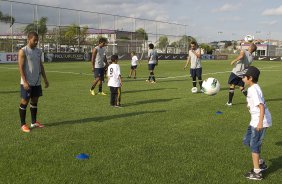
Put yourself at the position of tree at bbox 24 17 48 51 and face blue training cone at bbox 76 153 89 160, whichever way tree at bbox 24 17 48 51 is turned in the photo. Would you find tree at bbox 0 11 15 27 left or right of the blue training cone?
right

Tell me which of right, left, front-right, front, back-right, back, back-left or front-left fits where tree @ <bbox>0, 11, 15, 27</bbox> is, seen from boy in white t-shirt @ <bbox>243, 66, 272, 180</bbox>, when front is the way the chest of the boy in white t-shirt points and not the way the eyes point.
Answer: front-right

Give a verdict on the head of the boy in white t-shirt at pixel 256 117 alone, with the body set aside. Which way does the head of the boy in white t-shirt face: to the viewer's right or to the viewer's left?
to the viewer's left

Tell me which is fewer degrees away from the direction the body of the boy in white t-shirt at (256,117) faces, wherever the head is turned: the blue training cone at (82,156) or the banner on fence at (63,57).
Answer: the blue training cone

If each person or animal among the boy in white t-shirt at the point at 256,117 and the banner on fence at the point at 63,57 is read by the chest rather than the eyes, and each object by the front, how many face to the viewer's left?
1

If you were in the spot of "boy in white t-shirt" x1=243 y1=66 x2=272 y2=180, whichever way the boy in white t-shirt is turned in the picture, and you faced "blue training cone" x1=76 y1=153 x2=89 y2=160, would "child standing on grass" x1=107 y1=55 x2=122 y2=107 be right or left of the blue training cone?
right

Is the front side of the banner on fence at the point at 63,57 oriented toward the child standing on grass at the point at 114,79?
yes

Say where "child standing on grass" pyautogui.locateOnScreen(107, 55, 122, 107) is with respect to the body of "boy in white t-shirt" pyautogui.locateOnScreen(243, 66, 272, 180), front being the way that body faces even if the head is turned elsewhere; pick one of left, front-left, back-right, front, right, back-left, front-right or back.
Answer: front-right

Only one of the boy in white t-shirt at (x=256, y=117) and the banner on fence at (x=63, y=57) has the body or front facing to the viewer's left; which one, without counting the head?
the boy in white t-shirt

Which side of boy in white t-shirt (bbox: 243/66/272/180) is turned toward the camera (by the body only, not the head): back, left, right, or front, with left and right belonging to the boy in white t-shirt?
left

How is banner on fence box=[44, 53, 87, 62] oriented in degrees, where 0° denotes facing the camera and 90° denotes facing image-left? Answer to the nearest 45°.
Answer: approximately 0°

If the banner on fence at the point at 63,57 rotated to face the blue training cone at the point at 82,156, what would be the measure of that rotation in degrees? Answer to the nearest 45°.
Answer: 0° — it already faces it

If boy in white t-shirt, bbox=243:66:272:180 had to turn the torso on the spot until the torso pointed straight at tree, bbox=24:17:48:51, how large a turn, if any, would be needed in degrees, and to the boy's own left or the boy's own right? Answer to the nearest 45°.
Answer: approximately 45° to the boy's own right

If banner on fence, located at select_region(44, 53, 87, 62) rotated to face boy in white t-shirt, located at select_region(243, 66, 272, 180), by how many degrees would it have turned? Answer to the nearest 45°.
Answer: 0° — it already faces them
